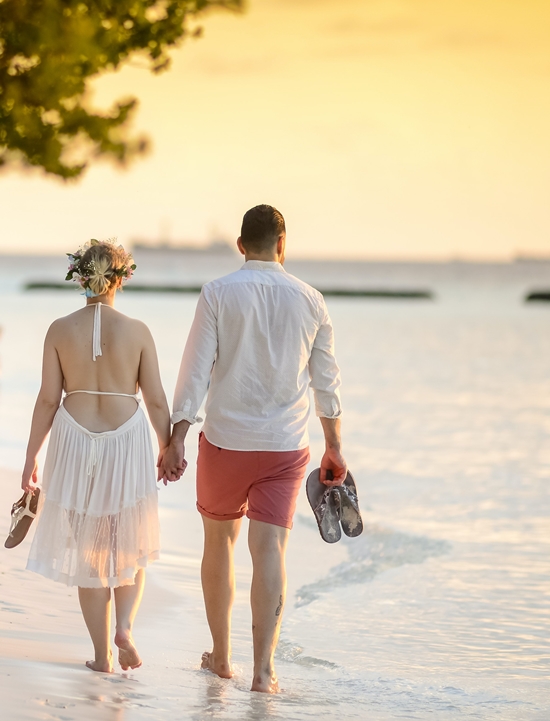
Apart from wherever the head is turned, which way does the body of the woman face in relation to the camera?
away from the camera

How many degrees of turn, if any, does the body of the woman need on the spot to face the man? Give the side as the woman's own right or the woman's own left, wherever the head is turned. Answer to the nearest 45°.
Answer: approximately 90° to the woman's own right

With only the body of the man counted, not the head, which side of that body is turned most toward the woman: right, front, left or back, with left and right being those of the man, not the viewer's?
left

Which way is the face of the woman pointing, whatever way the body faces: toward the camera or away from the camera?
away from the camera

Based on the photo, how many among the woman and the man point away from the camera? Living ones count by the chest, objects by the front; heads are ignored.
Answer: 2

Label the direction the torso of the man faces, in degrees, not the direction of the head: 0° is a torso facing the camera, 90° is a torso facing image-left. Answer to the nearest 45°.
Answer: approximately 180°
